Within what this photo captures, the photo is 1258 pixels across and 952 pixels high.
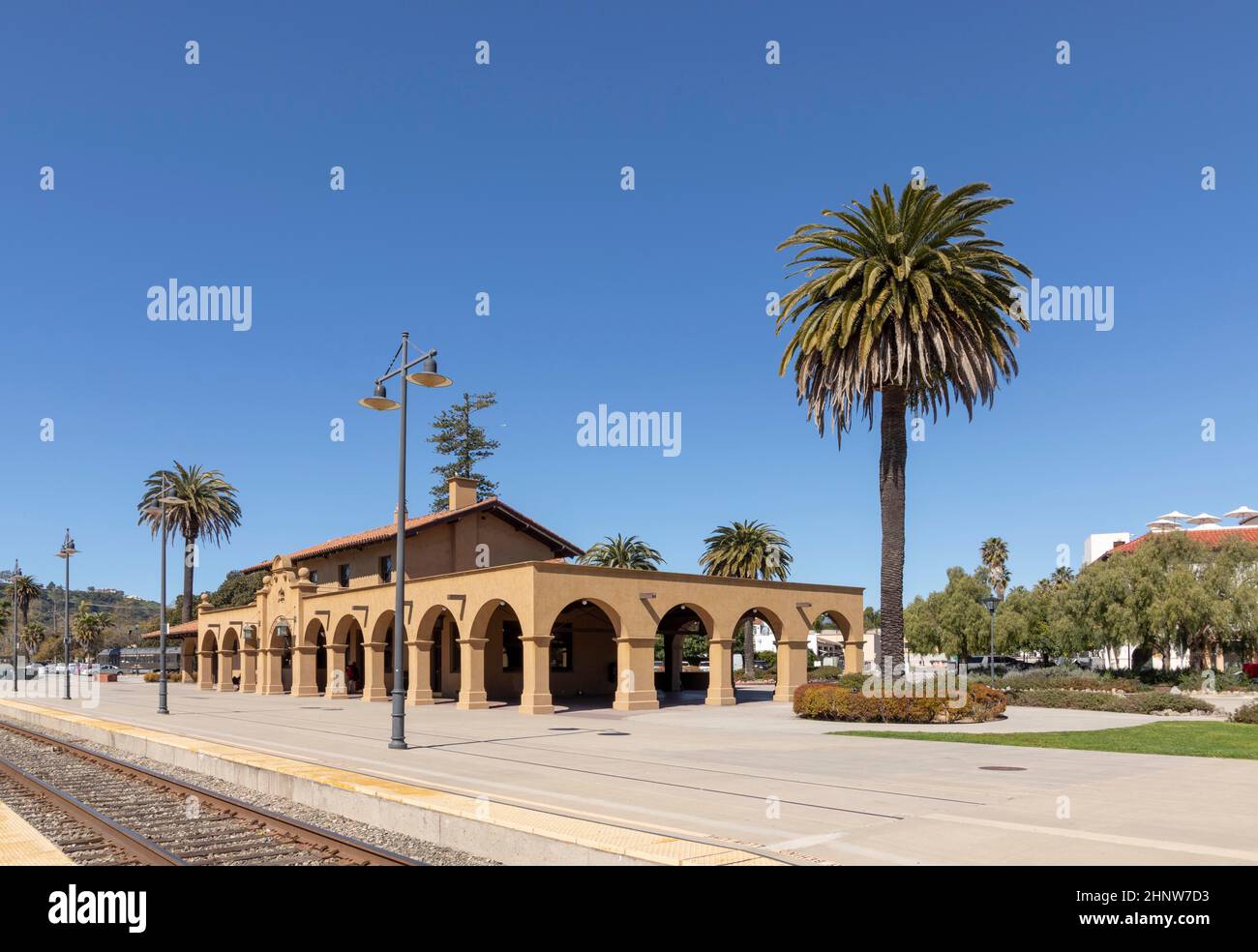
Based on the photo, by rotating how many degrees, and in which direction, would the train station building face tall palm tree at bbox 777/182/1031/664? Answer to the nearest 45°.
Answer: approximately 90° to its left

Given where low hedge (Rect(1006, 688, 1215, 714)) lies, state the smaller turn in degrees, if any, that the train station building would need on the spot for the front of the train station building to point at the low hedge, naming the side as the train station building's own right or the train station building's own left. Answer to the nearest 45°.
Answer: approximately 90° to the train station building's own left

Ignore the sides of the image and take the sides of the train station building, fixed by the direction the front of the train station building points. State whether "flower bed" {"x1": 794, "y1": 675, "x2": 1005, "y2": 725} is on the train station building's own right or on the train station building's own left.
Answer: on the train station building's own left

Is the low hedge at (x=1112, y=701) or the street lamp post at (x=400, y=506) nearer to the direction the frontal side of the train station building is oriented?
the street lamp post

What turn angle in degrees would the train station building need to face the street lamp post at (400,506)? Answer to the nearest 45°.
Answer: approximately 45° to its left

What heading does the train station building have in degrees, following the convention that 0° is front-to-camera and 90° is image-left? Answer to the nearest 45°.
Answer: approximately 45°
